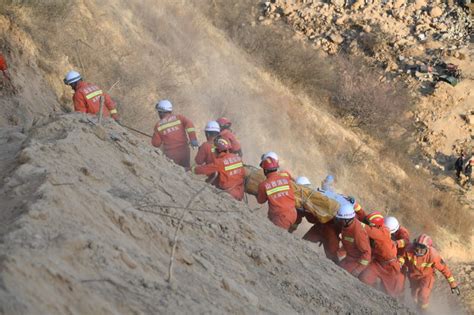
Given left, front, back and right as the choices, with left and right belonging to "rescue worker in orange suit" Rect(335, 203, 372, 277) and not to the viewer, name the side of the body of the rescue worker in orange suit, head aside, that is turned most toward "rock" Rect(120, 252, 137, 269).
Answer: front

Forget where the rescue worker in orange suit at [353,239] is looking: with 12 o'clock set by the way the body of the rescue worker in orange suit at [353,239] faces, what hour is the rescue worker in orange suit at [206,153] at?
the rescue worker in orange suit at [206,153] is roughly at 2 o'clock from the rescue worker in orange suit at [353,239].

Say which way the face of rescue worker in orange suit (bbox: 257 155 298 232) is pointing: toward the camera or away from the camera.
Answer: away from the camera

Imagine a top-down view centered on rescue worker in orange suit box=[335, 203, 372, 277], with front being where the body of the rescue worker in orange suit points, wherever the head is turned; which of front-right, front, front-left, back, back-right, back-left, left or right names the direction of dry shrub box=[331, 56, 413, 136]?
back-right

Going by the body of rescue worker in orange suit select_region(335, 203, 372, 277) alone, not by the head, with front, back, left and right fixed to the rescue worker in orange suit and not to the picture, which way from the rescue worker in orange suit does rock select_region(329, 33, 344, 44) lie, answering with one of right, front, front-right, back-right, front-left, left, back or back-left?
back-right

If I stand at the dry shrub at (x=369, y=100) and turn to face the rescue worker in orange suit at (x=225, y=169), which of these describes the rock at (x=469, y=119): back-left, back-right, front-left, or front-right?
back-left

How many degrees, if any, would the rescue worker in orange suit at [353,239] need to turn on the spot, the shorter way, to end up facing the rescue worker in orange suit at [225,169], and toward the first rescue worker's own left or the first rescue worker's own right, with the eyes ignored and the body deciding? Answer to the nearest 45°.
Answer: approximately 45° to the first rescue worker's own right

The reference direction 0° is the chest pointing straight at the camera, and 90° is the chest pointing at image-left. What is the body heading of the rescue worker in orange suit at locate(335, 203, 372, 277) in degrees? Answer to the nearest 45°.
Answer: approximately 45°
